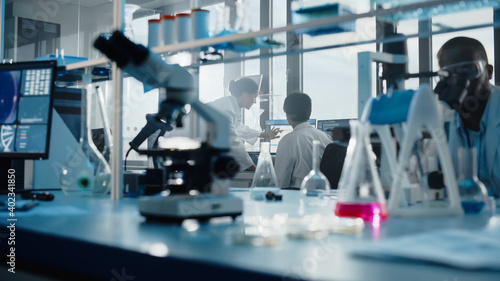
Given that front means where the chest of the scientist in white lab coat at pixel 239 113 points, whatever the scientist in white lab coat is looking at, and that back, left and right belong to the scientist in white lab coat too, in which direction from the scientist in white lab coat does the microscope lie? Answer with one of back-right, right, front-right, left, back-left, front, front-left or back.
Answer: right

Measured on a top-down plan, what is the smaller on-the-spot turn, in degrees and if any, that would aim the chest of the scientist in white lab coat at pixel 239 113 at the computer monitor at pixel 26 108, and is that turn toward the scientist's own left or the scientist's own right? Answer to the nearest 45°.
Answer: approximately 90° to the scientist's own right

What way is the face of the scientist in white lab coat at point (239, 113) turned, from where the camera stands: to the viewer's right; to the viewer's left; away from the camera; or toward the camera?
to the viewer's right

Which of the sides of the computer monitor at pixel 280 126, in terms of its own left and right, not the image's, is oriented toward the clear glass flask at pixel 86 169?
front

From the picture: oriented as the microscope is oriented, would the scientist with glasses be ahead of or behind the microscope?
behind

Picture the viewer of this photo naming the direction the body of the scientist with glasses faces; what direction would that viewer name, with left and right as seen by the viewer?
facing the viewer and to the left of the viewer

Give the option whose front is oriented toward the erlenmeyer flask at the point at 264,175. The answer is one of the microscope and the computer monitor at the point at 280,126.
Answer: the computer monitor

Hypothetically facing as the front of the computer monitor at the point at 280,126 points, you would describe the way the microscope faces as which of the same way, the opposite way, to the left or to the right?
to the right

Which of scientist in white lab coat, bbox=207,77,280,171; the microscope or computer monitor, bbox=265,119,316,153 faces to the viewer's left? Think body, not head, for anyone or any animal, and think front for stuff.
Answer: the microscope

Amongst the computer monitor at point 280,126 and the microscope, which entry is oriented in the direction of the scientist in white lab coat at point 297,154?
the computer monitor

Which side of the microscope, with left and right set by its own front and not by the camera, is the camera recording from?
left
